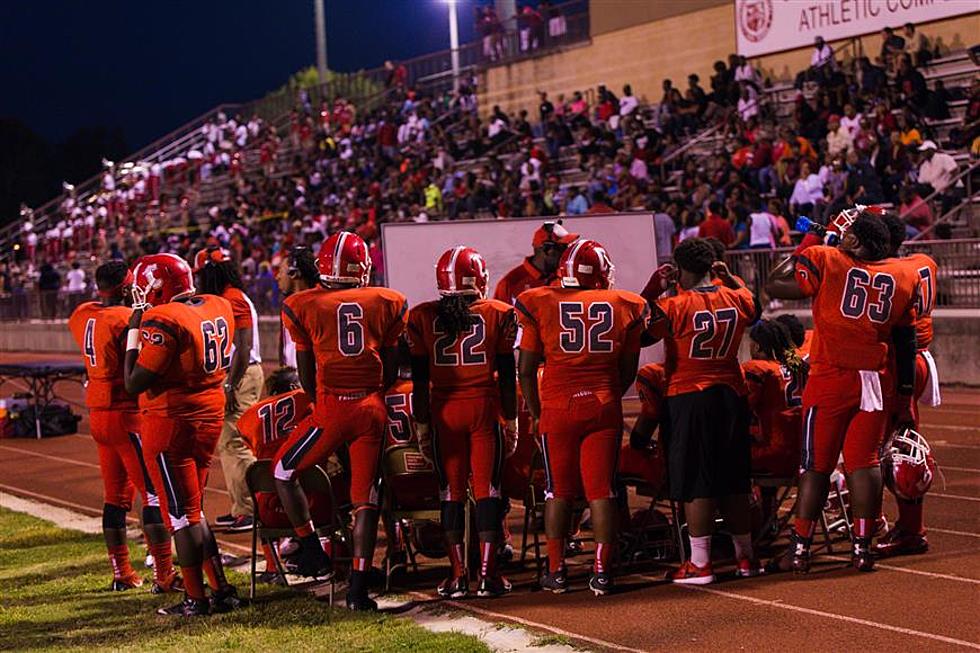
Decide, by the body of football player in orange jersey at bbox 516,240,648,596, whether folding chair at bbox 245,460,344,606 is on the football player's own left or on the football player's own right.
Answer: on the football player's own left

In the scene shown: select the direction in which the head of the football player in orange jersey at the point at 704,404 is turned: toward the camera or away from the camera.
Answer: away from the camera

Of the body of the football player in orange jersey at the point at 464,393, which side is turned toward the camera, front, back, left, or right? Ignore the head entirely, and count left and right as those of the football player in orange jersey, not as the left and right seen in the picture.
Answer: back

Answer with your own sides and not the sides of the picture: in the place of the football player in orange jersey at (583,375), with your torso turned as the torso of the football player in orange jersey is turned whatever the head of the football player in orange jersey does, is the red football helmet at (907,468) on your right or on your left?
on your right

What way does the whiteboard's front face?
toward the camera

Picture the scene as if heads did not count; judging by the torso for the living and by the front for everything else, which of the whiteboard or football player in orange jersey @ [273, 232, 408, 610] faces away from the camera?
the football player in orange jersey

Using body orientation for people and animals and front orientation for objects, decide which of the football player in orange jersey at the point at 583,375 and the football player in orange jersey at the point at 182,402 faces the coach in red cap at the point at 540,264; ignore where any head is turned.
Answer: the football player in orange jersey at the point at 583,375

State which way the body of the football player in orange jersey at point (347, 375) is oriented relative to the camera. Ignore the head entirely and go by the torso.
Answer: away from the camera

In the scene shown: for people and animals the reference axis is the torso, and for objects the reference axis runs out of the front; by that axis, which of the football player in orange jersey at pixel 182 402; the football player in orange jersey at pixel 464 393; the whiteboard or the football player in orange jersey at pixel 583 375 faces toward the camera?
the whiteboard

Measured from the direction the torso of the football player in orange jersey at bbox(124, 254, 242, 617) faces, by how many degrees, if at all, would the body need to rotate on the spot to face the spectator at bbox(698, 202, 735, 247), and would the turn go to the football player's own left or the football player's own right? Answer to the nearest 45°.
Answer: approximately 90° to the football player's own right

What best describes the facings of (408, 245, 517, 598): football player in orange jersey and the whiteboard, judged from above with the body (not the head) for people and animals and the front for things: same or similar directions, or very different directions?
very different directions

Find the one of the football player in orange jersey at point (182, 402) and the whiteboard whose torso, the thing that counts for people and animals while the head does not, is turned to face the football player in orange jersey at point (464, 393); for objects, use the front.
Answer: the whiteboard

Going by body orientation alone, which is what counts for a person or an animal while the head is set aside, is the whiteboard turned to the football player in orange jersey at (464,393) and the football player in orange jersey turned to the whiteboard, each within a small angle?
yes

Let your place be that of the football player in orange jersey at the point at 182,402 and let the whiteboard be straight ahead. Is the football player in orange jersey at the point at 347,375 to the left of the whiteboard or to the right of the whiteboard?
right

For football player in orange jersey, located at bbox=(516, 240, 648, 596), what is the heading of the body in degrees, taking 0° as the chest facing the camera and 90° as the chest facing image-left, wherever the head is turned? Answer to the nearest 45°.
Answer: approximately 180°
